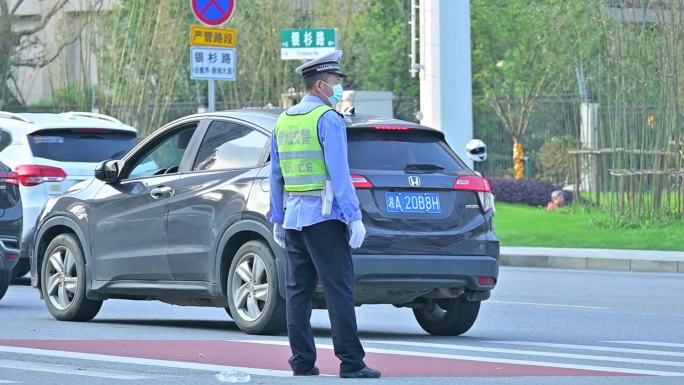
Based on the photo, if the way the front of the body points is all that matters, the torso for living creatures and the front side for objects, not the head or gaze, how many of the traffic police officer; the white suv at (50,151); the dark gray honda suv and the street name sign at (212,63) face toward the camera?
1

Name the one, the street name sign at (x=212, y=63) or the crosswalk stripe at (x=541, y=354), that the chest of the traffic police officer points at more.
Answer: the crosswalk stripe

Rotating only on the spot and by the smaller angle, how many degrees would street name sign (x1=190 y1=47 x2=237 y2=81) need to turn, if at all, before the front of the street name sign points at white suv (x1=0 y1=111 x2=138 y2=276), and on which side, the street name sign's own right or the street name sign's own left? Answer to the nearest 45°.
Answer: approximately 45° to the street name sign's own right

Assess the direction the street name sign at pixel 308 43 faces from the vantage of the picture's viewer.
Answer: facing the viewer

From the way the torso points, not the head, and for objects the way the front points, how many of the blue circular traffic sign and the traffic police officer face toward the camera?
1

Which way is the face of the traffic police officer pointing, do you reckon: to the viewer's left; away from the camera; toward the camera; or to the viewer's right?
to the viewer's right

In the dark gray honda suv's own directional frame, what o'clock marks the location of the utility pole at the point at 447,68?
The utility pole is roughly at 2 o'clock from the dark gray honda suv.

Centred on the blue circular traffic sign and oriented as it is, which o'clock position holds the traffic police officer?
The traffic police officer is roughly at 12 o'clock from the blue circular traffic sign.

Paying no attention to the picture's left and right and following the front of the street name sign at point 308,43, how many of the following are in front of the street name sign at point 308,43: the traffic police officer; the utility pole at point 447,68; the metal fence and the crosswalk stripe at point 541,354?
2

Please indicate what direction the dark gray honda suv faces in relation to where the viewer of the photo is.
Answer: facing away from the viewer and to the left of the viewer

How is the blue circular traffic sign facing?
toward the camera

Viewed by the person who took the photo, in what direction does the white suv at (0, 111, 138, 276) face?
facing away from the viewer and to the left of the viewer

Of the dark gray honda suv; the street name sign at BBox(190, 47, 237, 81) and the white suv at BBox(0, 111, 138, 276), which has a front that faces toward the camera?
the street name sign
